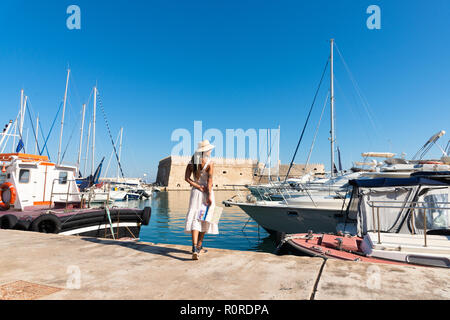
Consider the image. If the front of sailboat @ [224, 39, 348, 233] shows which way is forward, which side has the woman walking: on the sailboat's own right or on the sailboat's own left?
on the sailboat's own left

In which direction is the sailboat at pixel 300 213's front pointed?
to the viewer's left

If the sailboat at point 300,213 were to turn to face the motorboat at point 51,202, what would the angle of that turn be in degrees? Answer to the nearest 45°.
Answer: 0° — it already faces it

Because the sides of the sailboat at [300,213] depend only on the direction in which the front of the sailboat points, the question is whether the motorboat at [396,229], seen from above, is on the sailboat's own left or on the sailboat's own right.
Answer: on the sailboat's own left

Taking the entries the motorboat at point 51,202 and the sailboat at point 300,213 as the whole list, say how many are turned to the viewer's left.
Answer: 1

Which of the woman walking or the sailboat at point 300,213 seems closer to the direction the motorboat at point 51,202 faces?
the sailboat
